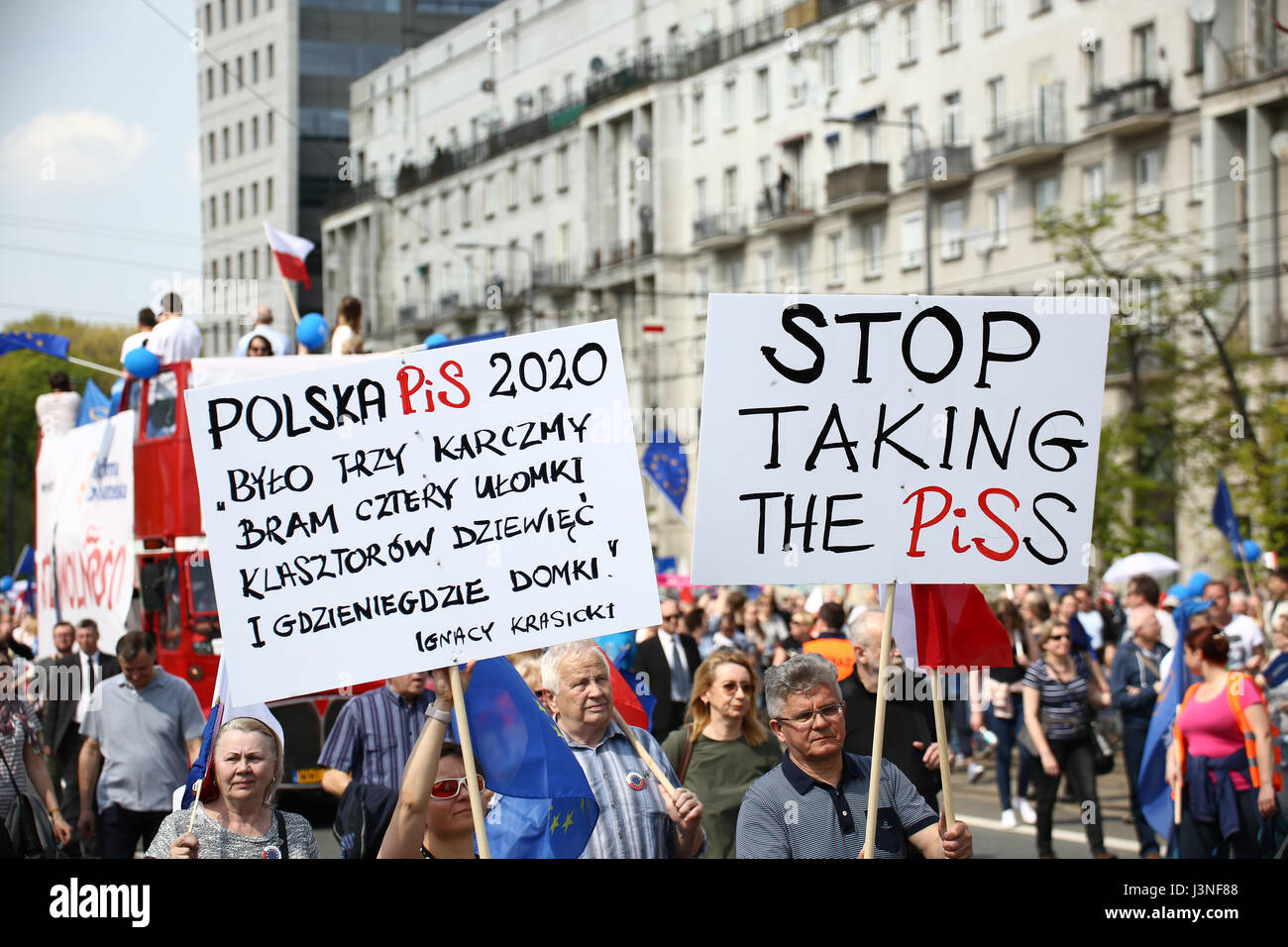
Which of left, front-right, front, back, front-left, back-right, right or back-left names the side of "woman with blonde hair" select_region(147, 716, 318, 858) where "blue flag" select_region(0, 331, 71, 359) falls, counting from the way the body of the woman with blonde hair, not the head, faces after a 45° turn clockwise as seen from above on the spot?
back-right

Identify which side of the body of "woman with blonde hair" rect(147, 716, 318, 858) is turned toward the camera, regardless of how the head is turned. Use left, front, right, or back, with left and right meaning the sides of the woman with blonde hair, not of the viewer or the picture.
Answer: front

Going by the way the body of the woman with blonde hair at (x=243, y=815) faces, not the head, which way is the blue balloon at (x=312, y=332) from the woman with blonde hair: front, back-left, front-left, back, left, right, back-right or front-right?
back

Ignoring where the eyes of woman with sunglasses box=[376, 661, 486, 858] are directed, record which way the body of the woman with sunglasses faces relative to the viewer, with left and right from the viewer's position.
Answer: facing the viewer and to the right of the viewer

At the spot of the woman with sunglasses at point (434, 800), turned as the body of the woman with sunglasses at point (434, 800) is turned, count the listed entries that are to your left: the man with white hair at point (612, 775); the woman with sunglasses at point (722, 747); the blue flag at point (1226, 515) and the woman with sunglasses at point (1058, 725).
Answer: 4

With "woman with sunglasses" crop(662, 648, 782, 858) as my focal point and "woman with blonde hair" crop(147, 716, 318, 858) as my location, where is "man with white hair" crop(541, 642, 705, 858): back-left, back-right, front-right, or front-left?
front-right

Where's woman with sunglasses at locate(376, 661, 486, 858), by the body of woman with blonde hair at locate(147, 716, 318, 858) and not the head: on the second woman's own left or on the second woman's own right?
on the second woman's own left

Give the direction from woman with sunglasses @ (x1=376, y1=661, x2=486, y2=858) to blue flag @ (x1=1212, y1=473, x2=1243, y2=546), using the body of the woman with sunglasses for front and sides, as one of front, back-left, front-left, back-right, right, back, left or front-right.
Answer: left

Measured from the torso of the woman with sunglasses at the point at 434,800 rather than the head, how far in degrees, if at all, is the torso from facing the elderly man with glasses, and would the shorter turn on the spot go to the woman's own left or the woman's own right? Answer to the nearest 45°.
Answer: approximately 45° to the woman's own left

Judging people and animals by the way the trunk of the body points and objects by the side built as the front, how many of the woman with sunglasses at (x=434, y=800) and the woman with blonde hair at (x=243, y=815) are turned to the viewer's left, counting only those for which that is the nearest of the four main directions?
0

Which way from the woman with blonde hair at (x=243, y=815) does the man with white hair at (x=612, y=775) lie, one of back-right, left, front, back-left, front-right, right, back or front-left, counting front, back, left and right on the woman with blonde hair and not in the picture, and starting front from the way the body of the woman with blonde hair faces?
left
